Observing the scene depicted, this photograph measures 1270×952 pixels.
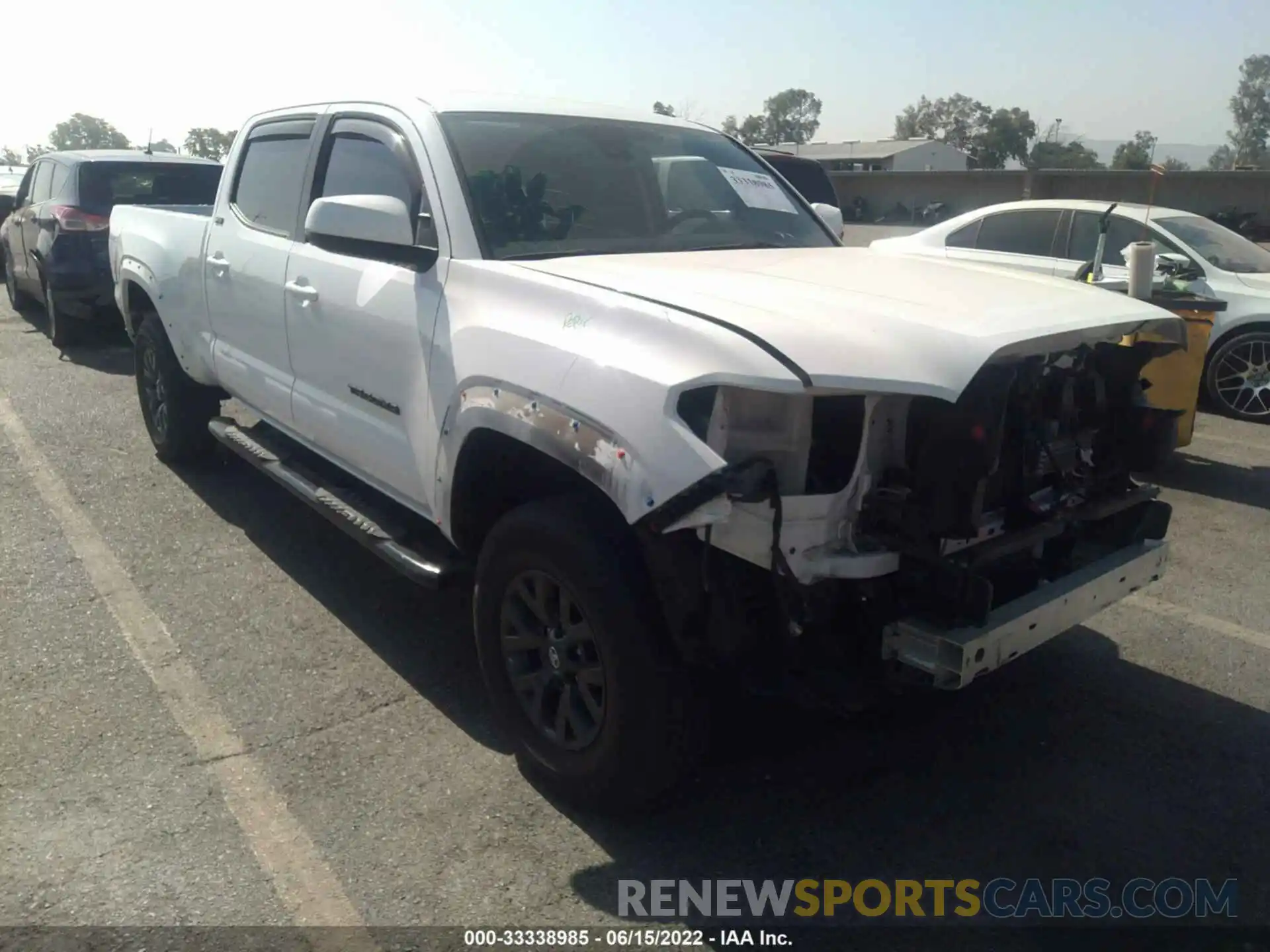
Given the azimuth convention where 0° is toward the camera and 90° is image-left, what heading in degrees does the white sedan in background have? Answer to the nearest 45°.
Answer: approximately 315°

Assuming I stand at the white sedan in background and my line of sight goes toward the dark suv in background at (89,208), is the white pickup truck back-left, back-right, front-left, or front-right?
front-left

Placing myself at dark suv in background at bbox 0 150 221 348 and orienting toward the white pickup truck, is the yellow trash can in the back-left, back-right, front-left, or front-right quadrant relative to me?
front-left

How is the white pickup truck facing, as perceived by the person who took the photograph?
facing the viewer and to the right of the viewer

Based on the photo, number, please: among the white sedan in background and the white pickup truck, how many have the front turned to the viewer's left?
0

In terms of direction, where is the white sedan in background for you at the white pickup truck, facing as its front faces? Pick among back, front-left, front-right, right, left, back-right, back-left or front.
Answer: left

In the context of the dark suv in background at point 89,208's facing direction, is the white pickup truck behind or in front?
behind

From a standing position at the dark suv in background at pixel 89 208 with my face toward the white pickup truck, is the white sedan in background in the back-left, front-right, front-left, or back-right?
front-left

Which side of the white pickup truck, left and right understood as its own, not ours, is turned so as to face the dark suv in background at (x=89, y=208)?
back

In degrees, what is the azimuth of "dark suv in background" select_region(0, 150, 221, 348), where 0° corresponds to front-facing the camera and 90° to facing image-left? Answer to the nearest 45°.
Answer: approximately 135°
